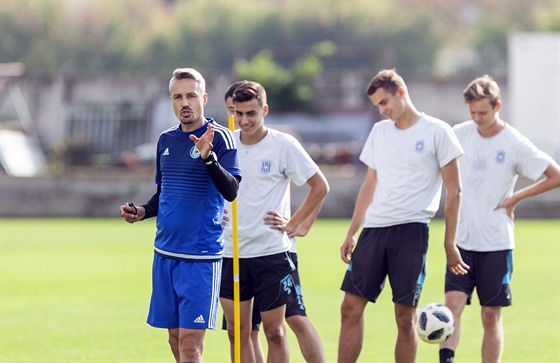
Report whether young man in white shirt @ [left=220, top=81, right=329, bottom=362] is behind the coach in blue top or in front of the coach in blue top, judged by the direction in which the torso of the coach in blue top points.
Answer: behind

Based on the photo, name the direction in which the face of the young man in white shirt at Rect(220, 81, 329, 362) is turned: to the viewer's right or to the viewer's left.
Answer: to the viewer's left

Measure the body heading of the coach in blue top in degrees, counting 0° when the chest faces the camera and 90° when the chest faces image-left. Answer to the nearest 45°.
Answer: approximately 45°

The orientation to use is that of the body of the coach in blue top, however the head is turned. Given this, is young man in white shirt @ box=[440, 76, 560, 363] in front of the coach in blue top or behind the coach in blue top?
behind
